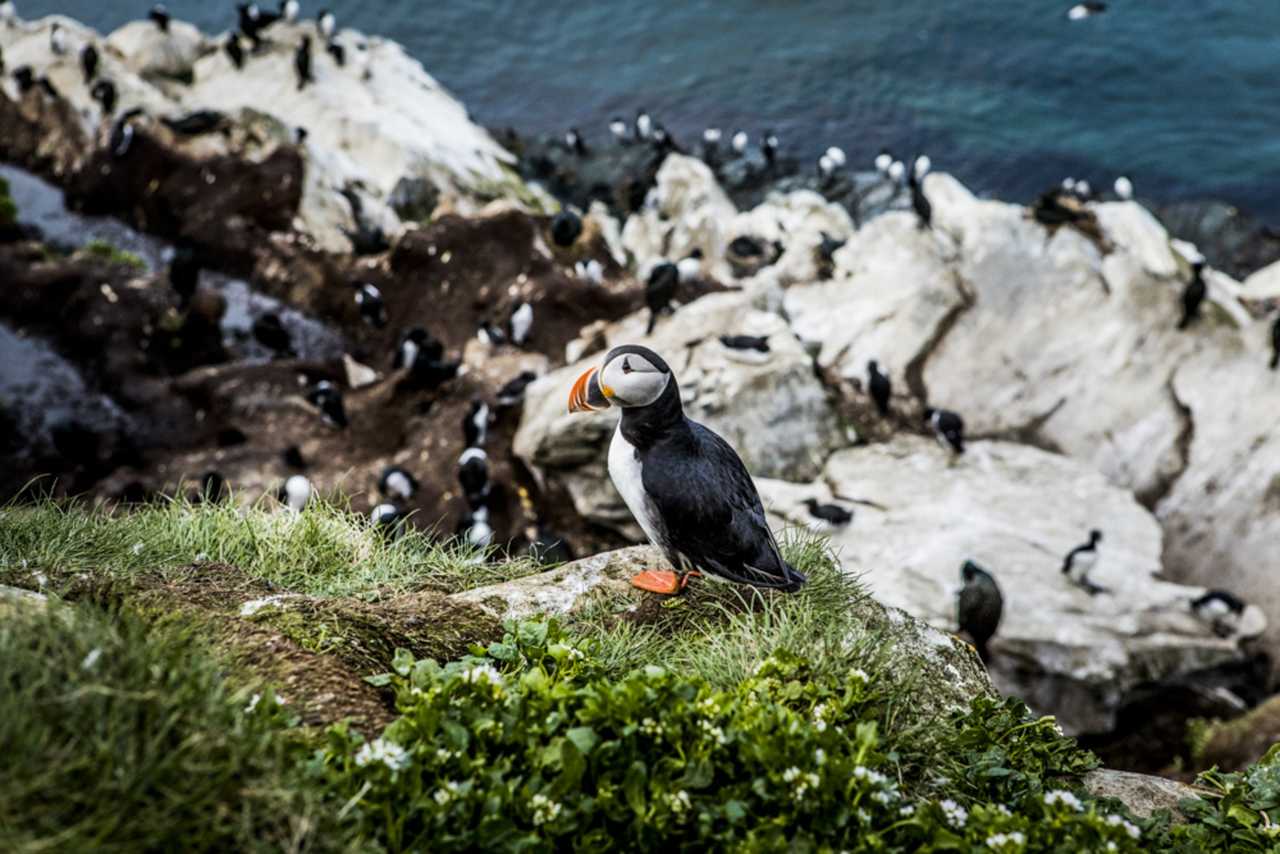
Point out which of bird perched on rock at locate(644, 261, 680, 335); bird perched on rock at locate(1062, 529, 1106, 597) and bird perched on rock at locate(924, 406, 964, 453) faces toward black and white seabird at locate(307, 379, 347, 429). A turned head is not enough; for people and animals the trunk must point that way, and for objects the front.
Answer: bird perched on rock at locate(924, 406, 964, 453)

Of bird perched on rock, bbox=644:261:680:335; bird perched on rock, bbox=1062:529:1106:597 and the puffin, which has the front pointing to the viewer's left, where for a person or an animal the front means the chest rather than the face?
the puffin

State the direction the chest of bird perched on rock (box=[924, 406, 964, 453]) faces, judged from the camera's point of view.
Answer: to the viewer's left

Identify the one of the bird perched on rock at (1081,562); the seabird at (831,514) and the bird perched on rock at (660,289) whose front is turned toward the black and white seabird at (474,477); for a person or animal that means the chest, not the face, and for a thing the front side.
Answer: the seabird

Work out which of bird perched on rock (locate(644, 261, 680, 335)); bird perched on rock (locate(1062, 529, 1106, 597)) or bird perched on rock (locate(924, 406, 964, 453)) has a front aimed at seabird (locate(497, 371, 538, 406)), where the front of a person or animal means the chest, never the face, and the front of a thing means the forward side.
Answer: bird perched on rock (locate(924, 406, 964, 453))

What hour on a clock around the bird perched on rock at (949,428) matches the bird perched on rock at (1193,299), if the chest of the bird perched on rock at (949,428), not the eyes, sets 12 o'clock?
the bird perched on rock at (1193,299) is roughly at 5 o'clock from the bird perched on rock at (949,428).

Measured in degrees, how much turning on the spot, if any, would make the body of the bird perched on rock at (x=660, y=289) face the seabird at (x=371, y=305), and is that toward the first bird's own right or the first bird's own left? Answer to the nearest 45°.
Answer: approximately 135° to the first bird's own left

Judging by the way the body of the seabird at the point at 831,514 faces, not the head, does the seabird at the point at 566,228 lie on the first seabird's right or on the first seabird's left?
on the first seabird's right
